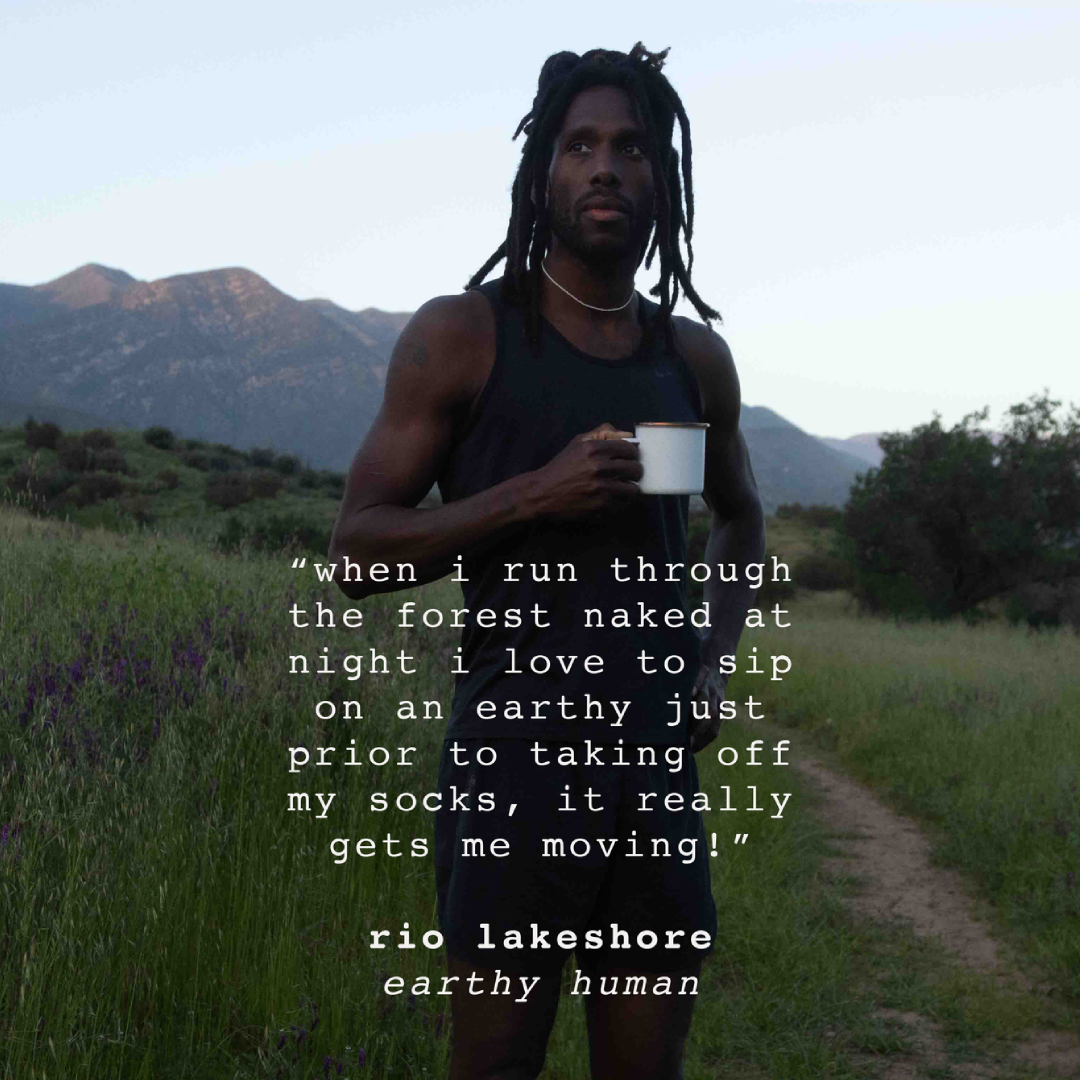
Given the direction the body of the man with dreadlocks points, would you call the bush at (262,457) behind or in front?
behind

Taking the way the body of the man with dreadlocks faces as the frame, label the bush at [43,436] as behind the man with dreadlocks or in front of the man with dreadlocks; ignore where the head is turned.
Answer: behind

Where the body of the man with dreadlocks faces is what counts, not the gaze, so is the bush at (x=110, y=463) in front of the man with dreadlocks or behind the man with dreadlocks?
behind

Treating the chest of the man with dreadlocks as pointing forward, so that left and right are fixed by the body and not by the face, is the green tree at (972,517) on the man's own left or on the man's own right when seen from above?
on the man's own left

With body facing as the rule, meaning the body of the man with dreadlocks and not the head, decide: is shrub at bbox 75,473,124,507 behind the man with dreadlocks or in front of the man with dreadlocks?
behind

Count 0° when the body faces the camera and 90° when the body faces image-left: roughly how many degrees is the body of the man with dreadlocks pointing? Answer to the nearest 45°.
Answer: approximately 315°

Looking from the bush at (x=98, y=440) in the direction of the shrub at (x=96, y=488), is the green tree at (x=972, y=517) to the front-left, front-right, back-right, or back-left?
front-left
